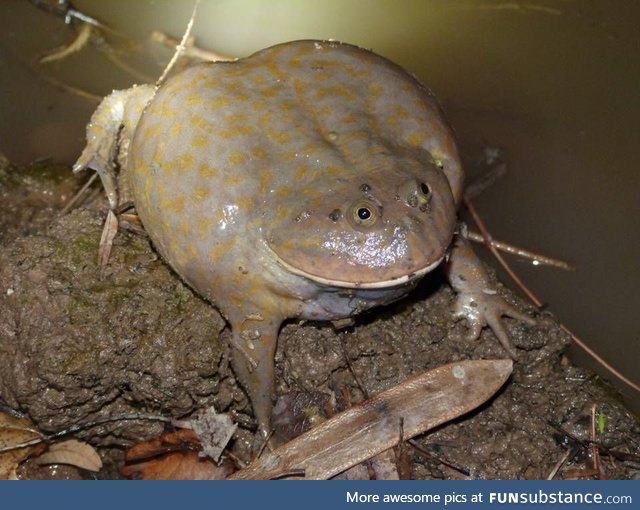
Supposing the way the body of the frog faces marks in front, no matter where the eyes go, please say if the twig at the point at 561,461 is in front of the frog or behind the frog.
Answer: in front

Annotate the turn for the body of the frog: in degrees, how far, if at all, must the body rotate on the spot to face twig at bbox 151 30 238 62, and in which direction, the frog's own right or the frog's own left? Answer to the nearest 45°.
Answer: approximately 135° to the frog's own left

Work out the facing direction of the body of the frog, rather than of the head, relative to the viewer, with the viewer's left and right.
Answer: facing the viewer and to the right of the viewer

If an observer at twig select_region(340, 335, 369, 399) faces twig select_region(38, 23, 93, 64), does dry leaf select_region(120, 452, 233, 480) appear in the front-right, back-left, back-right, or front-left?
front-left

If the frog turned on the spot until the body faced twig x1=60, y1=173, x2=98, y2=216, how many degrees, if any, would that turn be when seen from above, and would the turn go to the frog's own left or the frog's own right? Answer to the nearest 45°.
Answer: approximately 180°

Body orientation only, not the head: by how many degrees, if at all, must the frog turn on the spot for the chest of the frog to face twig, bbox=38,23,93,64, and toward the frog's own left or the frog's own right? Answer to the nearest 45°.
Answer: approximately 180°

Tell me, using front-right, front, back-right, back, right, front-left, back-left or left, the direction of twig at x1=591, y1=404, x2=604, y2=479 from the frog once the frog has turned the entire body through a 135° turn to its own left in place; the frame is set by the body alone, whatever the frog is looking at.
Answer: right

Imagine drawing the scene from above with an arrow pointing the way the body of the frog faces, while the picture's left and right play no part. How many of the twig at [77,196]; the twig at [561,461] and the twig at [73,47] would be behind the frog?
2

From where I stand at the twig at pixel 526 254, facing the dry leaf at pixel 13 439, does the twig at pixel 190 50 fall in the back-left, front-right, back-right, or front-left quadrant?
front-right
